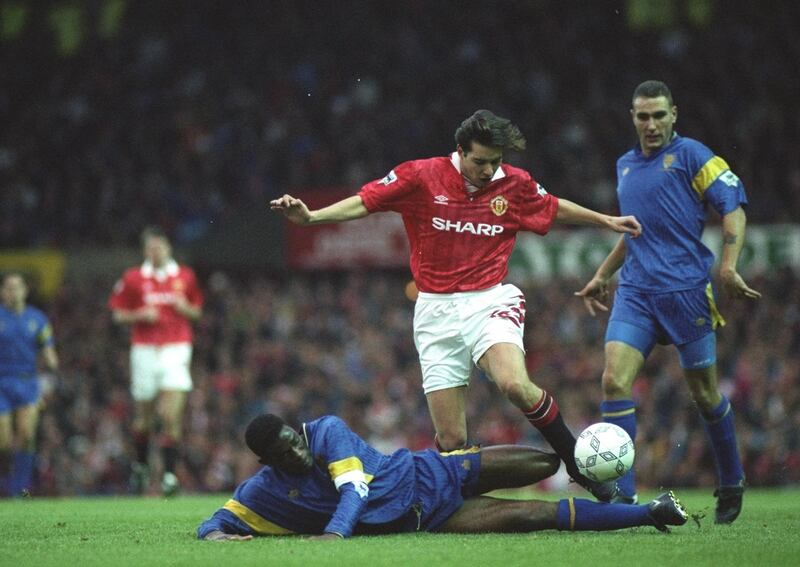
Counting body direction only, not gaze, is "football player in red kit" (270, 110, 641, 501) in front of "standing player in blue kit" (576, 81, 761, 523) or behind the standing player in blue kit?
in front

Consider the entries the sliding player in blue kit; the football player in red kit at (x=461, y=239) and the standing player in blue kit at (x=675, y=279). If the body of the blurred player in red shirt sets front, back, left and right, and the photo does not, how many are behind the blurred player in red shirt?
0

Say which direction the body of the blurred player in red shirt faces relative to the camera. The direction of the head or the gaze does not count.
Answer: toward the camera

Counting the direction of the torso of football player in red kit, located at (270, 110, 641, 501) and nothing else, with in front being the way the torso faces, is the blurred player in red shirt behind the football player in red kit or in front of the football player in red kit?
behind

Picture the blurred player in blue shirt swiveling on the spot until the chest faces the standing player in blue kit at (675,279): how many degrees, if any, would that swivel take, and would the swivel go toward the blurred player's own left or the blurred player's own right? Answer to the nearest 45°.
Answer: approximately 45° to the blurred player's own left

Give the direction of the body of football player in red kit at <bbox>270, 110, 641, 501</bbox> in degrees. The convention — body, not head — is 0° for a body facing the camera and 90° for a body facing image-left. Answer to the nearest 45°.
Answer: approximately 0°

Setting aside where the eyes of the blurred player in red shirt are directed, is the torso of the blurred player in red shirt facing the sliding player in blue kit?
yes

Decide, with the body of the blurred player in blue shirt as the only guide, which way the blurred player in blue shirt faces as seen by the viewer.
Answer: toward the camera

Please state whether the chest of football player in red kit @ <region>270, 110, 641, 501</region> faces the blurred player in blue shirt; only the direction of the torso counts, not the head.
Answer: no

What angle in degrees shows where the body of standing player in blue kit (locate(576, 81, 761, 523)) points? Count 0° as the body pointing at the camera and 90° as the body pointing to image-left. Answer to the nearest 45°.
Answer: approximately 45°

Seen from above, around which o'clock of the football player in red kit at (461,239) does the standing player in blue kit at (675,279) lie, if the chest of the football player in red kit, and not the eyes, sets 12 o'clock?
The standing player in blue kit is roughly at 9 o'clock from the football player in red kit.

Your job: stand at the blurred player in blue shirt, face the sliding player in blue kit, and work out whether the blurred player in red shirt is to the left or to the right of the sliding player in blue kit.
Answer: left

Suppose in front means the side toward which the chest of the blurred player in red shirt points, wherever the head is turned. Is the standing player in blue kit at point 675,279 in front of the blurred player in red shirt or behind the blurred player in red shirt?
in front

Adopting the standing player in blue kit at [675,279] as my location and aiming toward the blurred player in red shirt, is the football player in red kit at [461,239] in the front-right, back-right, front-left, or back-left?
front-left

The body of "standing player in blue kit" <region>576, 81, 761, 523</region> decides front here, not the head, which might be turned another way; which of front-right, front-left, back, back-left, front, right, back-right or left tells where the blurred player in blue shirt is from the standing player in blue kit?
right

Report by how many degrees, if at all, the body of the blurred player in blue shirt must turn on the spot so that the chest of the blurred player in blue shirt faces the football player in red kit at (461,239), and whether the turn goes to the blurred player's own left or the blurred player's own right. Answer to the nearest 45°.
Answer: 0° — they already face them
